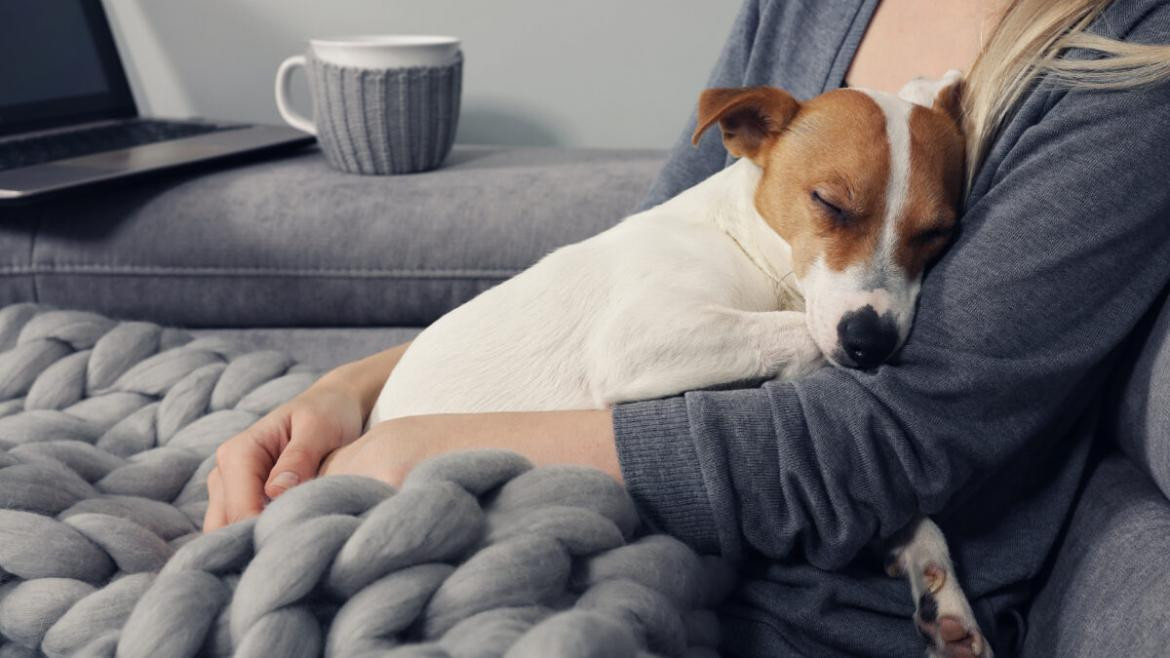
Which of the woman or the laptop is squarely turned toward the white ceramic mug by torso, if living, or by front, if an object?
the laptop

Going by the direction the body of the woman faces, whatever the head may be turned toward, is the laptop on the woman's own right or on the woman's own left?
on the woman's own right

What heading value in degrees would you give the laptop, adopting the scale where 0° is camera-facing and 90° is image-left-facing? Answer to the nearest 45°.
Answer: approximately 315°

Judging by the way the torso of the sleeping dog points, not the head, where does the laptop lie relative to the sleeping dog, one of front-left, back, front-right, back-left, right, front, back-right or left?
back

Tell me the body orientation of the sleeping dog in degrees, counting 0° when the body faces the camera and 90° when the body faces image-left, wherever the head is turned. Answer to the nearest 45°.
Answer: approximately 315°
